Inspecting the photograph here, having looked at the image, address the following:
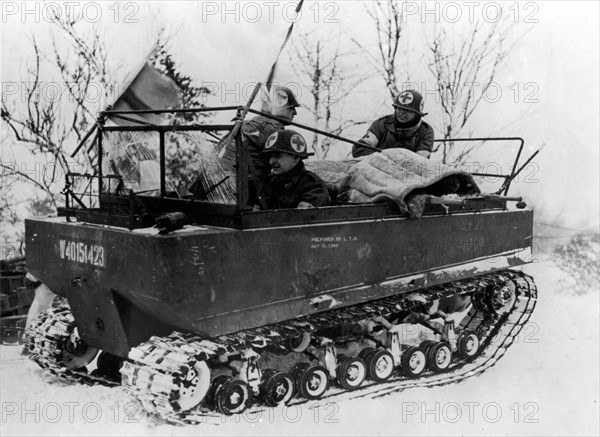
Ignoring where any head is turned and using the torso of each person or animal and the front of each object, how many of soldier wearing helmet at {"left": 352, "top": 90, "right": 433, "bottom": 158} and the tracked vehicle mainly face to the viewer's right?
0

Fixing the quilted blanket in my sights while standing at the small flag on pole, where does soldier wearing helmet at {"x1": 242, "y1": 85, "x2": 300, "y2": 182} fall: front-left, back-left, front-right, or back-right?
front-left

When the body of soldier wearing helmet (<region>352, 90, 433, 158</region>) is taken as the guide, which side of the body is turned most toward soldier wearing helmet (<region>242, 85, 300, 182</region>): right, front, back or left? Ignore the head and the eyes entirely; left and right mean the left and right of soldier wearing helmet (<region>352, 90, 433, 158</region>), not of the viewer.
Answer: right

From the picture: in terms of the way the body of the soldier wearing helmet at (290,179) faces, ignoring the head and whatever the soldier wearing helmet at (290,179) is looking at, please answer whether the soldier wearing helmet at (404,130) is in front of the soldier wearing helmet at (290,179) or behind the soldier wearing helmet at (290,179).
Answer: behind

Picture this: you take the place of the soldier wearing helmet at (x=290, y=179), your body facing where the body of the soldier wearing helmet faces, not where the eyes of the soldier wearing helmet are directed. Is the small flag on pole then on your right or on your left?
on your right

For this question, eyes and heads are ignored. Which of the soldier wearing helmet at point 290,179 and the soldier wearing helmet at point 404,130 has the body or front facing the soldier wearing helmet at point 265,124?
the soldier wearing helmet at point 404,130

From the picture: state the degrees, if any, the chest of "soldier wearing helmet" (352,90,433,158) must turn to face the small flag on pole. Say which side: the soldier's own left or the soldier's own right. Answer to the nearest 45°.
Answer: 0° — they already face it

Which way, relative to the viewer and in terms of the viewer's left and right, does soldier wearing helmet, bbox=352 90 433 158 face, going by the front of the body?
facing the viewer and to the left of the viewer

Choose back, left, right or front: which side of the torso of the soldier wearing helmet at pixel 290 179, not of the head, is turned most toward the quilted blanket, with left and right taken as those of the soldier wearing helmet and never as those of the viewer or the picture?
back

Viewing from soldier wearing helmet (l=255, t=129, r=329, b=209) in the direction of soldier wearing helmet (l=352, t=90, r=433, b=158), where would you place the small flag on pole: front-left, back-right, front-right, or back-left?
back-left

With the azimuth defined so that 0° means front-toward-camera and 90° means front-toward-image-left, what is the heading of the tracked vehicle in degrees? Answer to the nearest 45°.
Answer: approximately 45°
